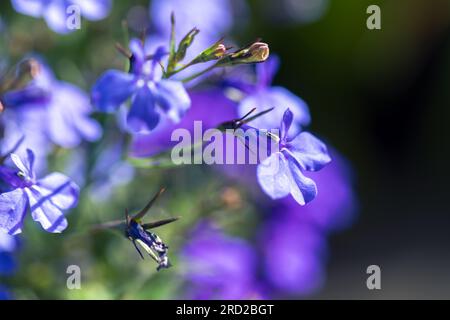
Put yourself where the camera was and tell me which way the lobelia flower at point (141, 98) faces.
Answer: facing the viewer

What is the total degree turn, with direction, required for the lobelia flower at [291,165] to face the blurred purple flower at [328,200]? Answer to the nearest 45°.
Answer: approximately 135° to its left

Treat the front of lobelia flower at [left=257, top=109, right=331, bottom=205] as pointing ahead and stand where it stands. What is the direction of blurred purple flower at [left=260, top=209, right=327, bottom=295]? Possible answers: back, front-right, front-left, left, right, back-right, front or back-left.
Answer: back-left

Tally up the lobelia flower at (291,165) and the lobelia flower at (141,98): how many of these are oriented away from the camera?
0

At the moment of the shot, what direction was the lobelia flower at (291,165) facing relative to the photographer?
facing the viewer and to the right of the viewer
